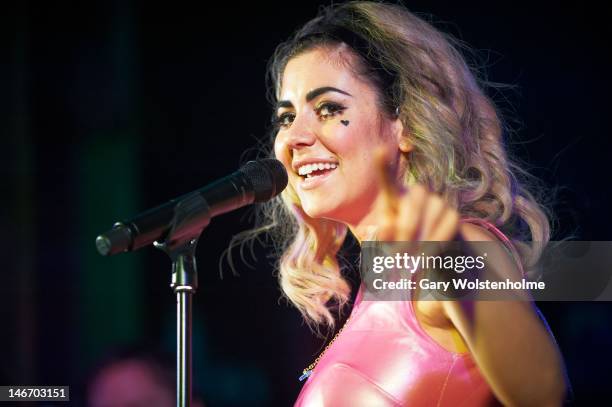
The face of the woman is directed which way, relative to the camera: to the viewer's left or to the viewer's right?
to the viewer's left

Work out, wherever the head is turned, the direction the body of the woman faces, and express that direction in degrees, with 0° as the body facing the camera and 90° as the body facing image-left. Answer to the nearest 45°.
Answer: approximately 45°

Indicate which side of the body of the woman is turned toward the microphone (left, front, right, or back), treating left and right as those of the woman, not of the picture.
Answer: front

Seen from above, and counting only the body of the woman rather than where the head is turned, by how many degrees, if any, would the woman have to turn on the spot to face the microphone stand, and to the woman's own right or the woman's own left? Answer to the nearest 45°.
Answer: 0° — they already face it
